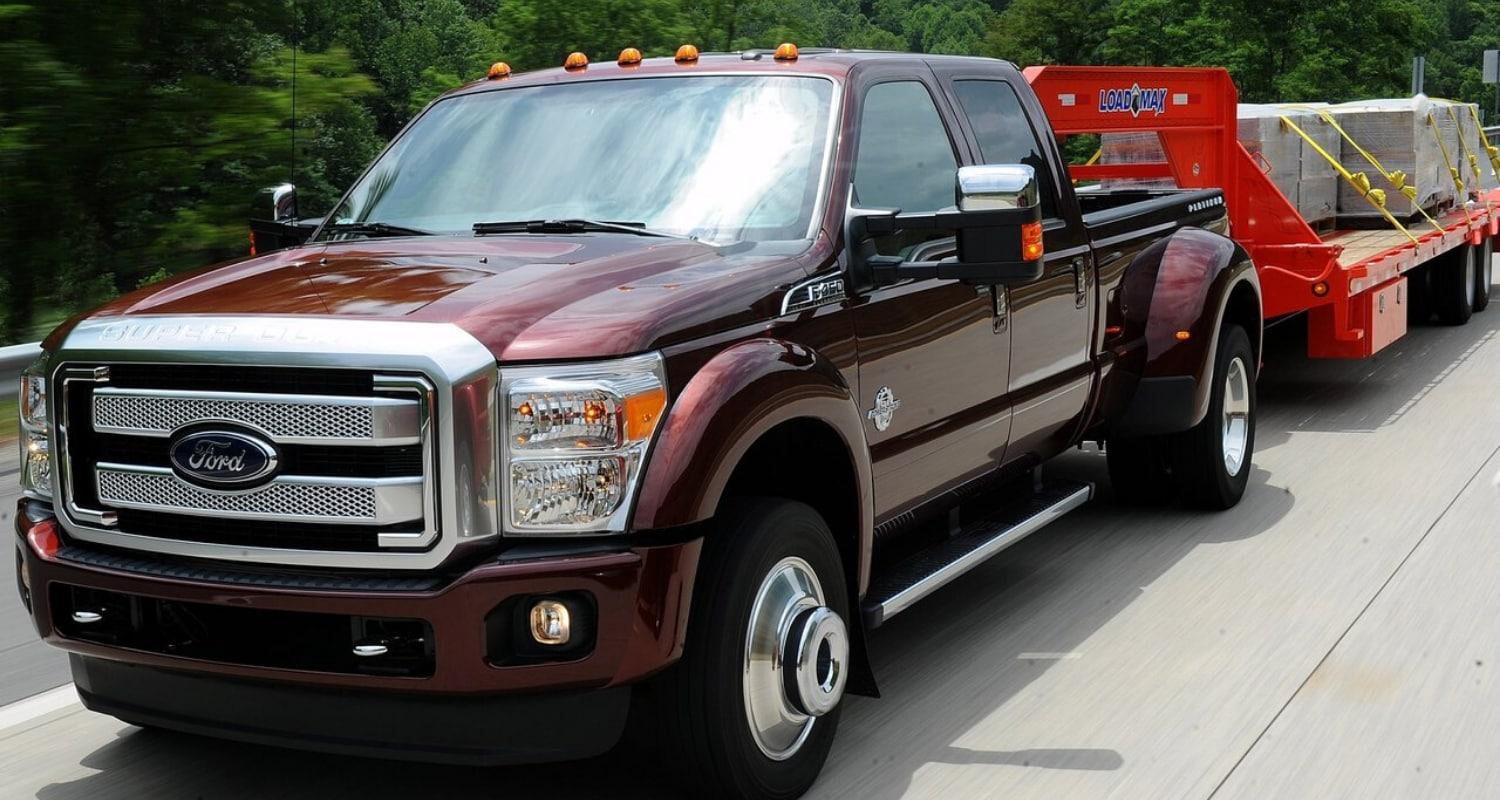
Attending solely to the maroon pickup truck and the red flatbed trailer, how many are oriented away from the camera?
0

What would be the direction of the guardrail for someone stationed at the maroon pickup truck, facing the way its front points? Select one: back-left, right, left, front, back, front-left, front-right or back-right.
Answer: right

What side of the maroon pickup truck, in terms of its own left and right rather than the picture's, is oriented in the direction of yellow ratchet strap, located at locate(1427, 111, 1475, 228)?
back

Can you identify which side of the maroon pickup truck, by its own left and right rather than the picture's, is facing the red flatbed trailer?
back

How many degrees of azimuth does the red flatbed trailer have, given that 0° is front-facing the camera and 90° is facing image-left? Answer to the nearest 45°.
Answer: approximately 45°

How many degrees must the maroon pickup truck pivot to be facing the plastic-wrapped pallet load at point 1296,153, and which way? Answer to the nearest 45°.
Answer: approximately 180°

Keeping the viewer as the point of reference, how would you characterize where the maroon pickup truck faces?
facing the viewer and to the left of the viewer

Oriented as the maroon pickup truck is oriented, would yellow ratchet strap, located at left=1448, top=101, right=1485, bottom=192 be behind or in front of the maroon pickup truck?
behind
